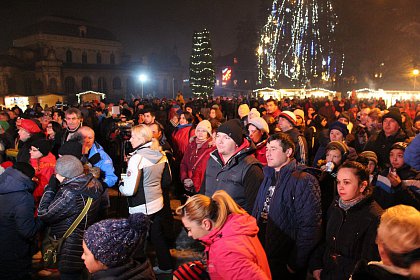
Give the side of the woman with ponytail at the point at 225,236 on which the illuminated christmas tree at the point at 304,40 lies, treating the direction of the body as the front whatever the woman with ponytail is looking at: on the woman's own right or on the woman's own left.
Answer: on the woman's own right

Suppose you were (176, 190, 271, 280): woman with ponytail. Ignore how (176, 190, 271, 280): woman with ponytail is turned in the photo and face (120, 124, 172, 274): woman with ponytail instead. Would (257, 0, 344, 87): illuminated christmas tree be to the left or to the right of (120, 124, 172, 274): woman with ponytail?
right
